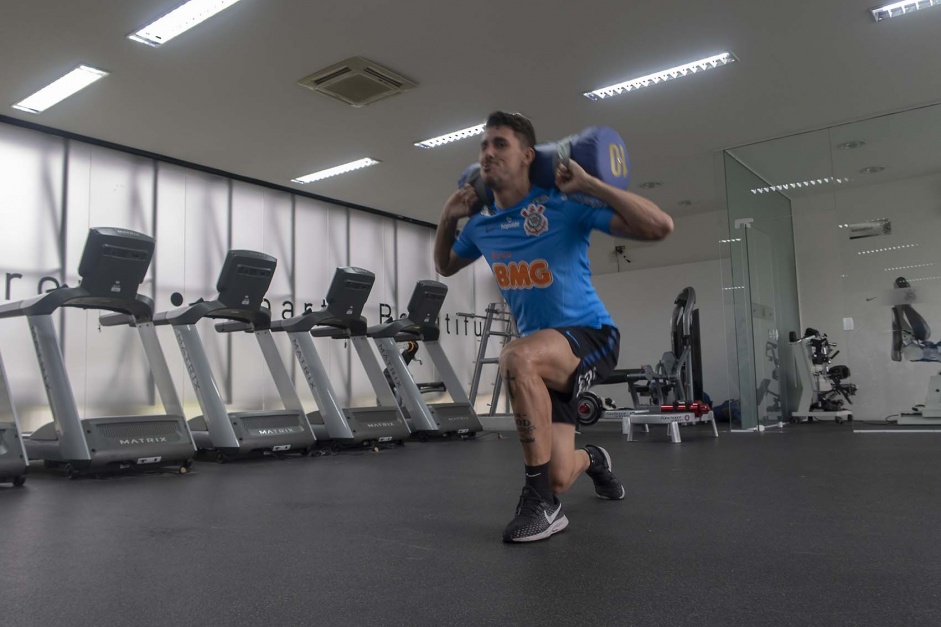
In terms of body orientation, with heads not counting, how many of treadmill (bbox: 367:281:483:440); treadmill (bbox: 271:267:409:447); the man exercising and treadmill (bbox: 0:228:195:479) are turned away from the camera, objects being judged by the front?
0

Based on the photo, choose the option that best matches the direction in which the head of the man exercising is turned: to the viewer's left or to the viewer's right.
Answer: to the viewer's left

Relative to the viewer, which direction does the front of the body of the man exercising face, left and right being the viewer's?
facing the viewer and to the left of the viewer

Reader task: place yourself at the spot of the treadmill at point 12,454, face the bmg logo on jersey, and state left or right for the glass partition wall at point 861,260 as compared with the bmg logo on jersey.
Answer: left

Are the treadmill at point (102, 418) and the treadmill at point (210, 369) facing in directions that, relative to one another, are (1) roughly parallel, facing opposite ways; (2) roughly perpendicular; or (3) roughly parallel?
roughly parallel

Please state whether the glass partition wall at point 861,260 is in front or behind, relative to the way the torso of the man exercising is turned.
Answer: behind

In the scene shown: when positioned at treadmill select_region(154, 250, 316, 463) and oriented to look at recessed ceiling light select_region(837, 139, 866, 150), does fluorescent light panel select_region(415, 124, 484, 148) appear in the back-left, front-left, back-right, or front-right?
front-left

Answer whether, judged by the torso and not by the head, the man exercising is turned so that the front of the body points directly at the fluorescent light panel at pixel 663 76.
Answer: no

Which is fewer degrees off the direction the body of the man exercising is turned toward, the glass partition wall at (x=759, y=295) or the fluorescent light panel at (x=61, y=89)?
the fluorescent light panel
